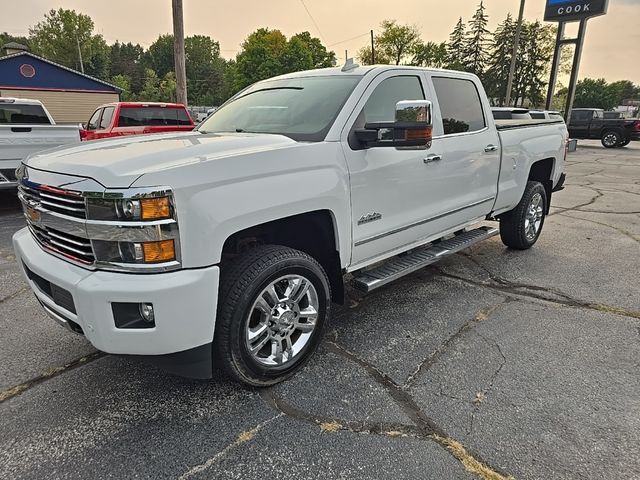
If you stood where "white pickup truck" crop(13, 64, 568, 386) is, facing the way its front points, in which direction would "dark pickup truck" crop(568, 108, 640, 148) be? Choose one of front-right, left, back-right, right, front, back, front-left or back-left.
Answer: back

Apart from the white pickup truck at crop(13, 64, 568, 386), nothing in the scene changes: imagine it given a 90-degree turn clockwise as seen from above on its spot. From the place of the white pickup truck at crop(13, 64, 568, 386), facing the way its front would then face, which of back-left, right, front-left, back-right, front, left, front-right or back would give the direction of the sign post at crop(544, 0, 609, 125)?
right

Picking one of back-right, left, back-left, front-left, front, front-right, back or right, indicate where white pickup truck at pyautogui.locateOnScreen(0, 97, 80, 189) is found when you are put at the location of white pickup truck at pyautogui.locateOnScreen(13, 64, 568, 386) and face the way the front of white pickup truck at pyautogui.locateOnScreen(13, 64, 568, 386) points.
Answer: right

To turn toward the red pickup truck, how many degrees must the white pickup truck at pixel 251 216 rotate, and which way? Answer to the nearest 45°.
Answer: approximately 135° to its right

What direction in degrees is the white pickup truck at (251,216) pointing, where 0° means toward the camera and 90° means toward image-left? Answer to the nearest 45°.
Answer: approximately 45°

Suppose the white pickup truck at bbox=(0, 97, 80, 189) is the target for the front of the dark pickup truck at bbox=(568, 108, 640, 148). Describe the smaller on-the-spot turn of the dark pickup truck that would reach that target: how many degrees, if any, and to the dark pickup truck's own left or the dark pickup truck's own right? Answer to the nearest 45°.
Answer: approximately 135° to the dark pickup truck's own left

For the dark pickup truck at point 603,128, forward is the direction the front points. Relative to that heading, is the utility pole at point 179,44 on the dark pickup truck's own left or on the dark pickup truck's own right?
on the dark pickup truck's own left
